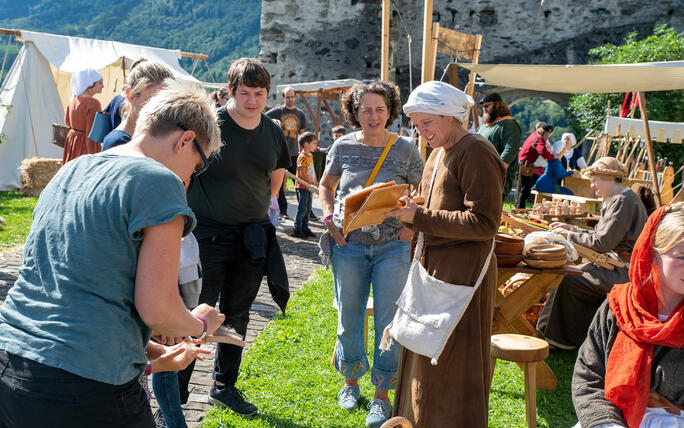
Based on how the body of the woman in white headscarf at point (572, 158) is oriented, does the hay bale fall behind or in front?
in front

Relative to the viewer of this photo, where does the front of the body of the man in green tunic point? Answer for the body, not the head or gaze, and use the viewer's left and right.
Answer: facing to the left of the viewer

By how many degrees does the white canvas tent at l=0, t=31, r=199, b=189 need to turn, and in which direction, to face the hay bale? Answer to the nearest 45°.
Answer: approximately 45° to its right

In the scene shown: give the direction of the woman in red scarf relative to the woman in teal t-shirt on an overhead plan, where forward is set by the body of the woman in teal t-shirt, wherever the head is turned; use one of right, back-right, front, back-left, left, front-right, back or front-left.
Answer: front-right

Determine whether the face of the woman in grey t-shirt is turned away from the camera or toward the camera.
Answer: toward the camera

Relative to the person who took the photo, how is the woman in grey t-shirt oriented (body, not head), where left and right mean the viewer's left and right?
facing the viewer

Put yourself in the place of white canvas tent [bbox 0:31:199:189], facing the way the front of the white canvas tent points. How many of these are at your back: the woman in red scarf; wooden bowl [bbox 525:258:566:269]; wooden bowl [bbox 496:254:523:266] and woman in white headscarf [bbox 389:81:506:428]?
0

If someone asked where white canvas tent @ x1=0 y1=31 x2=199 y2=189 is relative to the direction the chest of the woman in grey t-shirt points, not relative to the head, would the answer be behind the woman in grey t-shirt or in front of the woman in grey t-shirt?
behind

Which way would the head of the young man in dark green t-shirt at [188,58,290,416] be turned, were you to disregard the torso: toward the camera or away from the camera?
toward the camera

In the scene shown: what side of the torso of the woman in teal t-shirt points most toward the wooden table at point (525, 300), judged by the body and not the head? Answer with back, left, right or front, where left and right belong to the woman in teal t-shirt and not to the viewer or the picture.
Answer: front

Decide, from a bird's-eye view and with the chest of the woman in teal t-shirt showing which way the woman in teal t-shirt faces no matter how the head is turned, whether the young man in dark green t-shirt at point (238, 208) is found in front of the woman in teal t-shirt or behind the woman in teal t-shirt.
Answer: in front

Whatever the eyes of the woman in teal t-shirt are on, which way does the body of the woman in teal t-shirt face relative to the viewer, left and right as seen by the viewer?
facing away from the viewer and to the right of the viewer

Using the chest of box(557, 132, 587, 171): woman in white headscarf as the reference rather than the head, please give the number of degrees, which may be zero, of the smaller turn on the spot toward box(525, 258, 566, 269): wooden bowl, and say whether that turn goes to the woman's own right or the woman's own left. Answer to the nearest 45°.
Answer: approximately 45° to the woman's own left
